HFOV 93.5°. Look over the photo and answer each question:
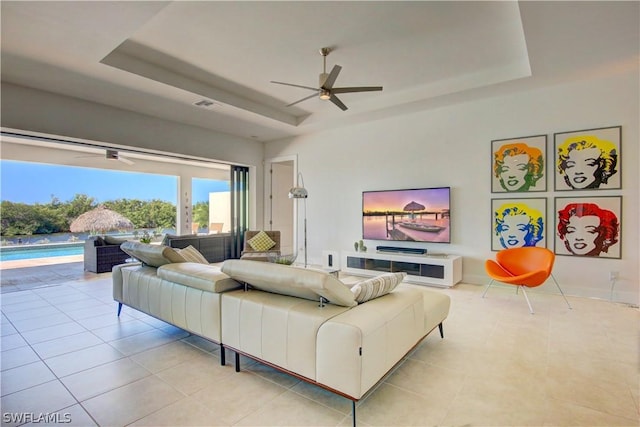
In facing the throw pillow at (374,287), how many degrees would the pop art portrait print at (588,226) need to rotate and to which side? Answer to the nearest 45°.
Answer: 0° — it already faces it

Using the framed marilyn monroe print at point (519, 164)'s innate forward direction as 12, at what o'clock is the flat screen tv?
The flat screen tv is roughly at 3 o'clock from the framed marilyn monroe print.

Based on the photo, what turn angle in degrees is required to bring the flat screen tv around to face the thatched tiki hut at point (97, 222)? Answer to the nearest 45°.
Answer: approximately 45° to its right

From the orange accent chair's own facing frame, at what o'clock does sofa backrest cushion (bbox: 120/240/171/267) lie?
The sofa backrest cushion is roughly at 12 o'clock from the orange accent chair.

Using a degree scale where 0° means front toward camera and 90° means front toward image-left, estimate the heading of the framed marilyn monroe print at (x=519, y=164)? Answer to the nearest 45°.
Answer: approximately 0°

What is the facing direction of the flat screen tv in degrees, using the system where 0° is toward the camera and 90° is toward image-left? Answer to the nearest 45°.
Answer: approximately 45°

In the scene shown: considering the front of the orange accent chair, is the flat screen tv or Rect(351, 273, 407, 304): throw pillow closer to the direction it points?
the throw pillow

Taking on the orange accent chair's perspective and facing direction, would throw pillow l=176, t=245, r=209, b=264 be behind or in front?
in front

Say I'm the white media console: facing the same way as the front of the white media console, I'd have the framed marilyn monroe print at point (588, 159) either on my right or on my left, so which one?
on my left

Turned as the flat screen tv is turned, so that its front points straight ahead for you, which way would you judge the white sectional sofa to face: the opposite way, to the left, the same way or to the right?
the opposite way

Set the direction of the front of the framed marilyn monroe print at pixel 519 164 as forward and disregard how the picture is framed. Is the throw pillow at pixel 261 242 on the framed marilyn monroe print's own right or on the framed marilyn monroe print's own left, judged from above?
on the framed marilyn monroe print's own right

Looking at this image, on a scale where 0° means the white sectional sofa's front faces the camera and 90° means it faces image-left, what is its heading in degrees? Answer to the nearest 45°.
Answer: approximately 225°
